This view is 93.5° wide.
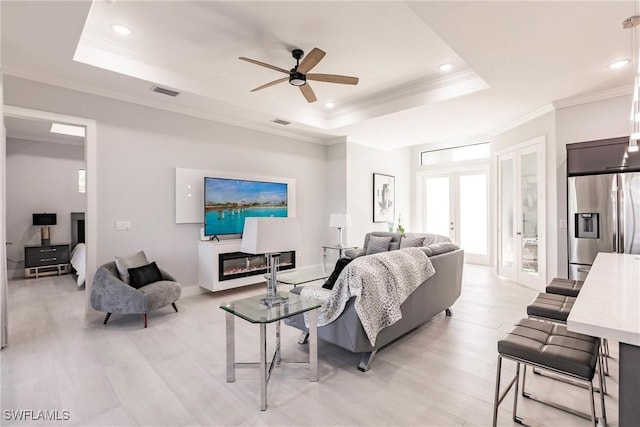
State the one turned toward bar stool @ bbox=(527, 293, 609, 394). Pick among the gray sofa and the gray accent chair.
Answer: the gray accent chair

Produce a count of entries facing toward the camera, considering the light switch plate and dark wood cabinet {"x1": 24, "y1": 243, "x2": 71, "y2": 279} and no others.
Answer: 2

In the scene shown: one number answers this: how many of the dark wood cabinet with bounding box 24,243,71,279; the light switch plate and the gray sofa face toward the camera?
2

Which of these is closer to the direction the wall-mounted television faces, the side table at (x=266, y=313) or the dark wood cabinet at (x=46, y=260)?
the side table

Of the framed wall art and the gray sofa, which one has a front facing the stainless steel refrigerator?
the framed wall art

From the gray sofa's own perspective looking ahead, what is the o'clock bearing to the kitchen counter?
The kitchen counter is roughly at 7 o'clock from the gray sofa.
